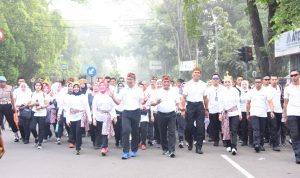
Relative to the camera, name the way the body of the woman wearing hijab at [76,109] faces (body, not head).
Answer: toward the camera

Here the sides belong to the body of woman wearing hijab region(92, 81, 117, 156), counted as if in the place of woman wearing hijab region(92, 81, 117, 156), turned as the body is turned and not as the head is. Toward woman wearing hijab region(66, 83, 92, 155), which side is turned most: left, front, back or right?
right

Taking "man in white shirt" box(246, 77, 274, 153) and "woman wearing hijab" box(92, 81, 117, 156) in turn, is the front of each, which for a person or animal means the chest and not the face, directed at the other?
no

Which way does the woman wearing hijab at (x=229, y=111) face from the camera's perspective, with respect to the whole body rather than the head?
toward the camera

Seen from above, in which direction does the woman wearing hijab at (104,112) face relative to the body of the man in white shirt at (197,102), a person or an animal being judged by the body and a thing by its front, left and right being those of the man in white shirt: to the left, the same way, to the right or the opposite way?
the same way

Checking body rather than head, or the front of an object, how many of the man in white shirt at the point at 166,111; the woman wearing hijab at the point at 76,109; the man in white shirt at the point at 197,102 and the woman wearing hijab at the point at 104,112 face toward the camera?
4

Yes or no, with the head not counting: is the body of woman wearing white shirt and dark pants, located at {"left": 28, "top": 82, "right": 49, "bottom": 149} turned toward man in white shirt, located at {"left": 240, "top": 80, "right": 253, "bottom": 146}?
no

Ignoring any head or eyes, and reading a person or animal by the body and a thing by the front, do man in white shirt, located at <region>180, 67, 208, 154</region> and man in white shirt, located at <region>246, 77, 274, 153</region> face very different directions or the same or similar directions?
same or similar directions

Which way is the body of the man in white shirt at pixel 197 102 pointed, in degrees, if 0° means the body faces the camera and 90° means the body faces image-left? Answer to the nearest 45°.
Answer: approximately 0°

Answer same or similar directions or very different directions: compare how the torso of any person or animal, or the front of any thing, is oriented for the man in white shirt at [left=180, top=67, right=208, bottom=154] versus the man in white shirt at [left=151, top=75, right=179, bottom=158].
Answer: same or similar directions

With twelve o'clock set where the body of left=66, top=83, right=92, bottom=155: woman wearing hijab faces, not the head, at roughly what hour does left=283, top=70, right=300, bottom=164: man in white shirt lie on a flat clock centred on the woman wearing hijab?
The man in white shirt is roughly at 10 o'clock from the woman wearing hijab.

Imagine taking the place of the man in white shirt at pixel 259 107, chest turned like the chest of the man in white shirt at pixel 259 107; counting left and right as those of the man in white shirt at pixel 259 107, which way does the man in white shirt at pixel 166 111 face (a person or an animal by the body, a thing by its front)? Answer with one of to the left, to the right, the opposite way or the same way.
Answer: the same way

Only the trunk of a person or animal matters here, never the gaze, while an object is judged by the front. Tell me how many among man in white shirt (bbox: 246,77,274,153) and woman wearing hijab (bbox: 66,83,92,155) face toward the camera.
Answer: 2

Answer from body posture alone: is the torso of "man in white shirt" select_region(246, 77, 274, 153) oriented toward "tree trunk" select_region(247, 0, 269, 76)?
no

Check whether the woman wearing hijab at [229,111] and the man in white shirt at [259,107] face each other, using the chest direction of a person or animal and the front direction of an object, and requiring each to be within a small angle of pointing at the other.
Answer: no

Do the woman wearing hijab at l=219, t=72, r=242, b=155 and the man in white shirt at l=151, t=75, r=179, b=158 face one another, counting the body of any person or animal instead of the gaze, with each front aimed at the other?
no

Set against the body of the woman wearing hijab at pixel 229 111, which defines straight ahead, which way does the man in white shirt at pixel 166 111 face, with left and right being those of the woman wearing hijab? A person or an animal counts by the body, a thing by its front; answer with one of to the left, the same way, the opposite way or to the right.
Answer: the same way

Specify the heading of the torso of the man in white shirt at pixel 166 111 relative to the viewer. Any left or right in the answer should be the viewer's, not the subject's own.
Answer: facing the viewer

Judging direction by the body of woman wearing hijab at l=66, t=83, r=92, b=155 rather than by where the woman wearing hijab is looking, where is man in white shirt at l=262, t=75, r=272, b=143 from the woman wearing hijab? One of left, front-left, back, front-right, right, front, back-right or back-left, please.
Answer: left
